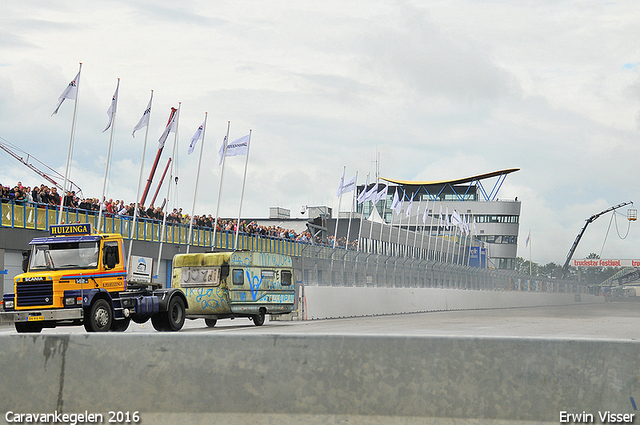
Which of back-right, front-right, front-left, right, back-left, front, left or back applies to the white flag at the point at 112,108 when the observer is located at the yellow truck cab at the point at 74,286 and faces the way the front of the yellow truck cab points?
back-right

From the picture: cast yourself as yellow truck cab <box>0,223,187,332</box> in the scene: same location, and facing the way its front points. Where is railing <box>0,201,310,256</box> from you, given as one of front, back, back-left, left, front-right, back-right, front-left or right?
back-right

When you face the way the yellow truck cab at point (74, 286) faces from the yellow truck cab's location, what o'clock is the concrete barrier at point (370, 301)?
The concrete barrier is roughly at 6 o'clock from the yellow truck cab.

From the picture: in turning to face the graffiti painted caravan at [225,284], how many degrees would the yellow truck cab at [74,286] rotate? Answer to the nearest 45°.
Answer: approximately 180°

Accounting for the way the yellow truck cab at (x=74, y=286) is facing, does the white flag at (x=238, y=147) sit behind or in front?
behind

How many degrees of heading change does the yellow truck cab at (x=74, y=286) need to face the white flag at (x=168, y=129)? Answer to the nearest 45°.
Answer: approximately 135° to its right

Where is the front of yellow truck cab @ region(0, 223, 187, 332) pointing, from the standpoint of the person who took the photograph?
facing the viewer and to the left of the viewer
